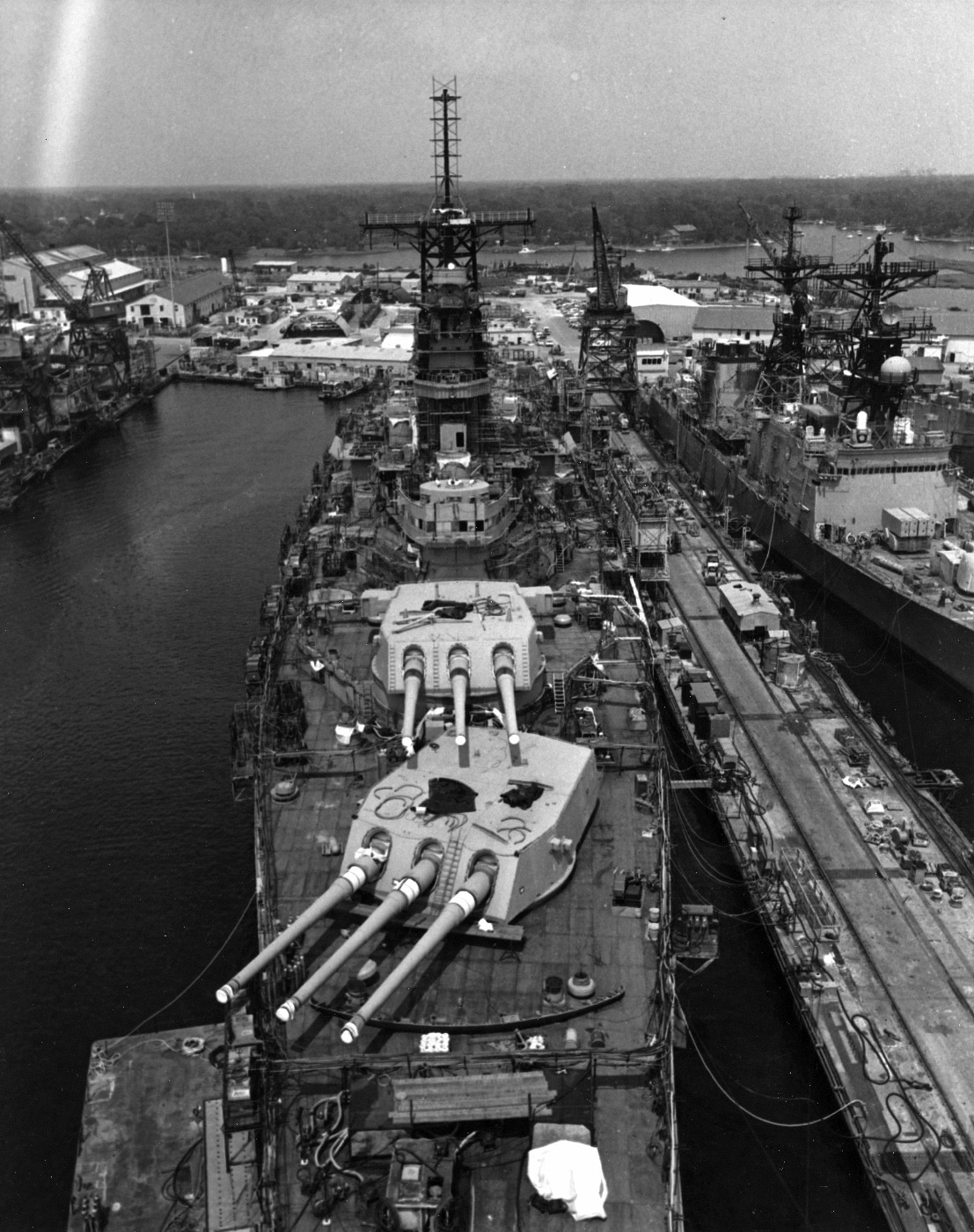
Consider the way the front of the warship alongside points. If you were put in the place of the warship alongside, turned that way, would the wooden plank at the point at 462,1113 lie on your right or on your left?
on your right

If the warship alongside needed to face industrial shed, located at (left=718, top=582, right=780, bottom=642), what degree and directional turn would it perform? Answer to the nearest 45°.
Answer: approximately 90° to its right

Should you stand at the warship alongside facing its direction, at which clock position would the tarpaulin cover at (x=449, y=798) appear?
The tarpaulin cover is roughly at 2 o'clock from the warship alongside.

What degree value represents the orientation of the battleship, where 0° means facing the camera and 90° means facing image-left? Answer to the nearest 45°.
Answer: approximately 0°

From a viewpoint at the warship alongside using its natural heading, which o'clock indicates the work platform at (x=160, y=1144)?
The work platform is roughly at 2 o'clock from the warship alongside.

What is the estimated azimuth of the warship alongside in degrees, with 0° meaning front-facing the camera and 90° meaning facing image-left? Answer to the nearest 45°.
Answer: approximately 315°

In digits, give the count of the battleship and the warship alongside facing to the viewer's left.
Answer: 0
